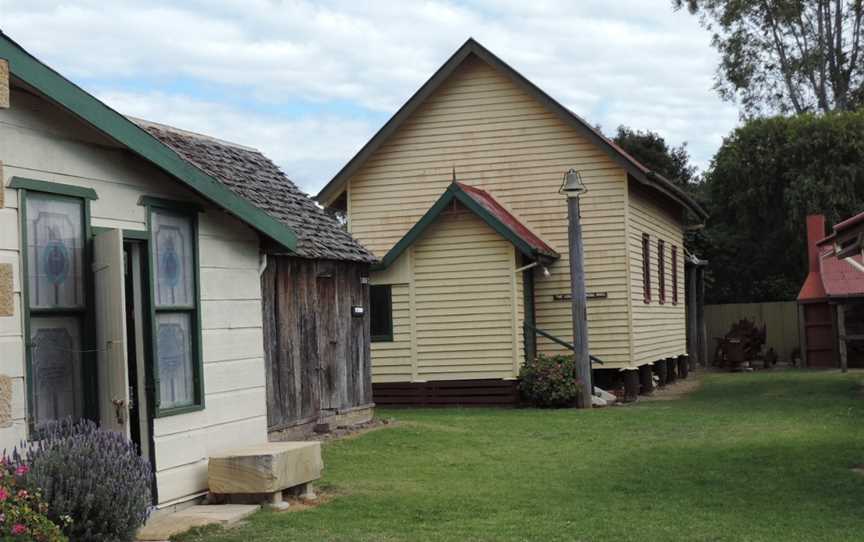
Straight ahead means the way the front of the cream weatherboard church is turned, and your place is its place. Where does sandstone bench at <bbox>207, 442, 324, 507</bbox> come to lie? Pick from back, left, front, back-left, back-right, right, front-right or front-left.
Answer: front

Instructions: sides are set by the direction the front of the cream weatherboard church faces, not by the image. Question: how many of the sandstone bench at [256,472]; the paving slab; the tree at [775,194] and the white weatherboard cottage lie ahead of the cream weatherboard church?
3

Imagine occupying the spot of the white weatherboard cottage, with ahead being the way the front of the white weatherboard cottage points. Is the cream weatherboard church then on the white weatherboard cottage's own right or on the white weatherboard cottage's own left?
on the white weatherboard cottage's own left

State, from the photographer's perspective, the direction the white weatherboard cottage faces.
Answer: facing the viewer and to the right of the viewer

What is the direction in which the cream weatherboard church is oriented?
toward the camera

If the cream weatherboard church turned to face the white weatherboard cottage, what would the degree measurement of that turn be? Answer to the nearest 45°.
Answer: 0° — it already faces it

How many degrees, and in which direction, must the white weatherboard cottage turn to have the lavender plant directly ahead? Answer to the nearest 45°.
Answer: approximately 45° to its right

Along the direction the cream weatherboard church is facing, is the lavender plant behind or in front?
in front

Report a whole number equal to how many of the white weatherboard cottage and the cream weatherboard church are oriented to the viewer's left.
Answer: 0

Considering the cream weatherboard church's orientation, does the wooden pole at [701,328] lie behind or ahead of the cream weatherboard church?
behind

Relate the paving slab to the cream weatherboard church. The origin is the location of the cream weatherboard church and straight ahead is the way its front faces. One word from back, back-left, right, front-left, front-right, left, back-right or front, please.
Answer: front
